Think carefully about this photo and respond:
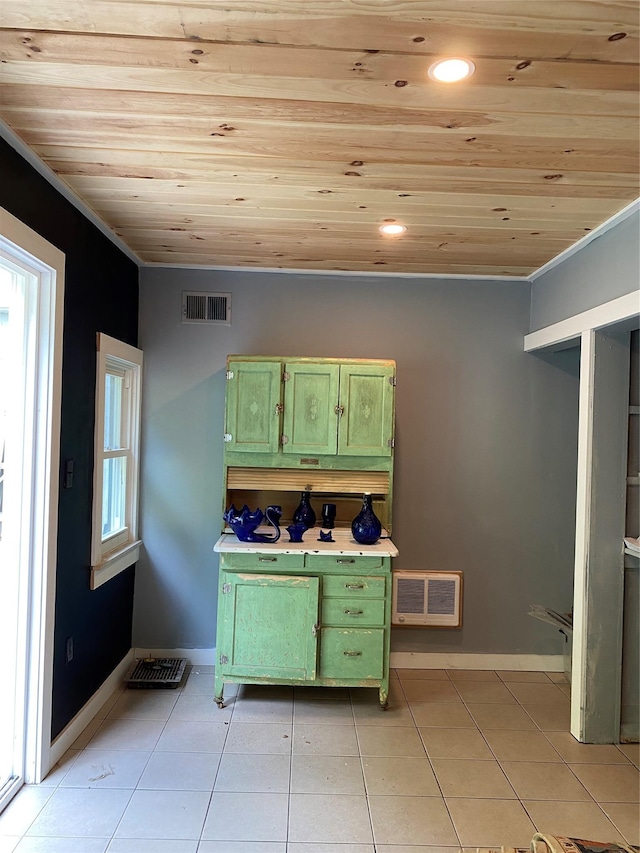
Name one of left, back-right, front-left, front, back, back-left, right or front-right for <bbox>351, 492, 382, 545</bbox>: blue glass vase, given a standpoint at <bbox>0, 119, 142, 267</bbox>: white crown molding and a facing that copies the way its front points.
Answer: front

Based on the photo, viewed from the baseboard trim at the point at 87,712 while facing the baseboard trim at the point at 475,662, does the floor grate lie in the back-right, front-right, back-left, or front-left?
front-left

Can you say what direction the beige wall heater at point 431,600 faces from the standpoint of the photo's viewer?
facing the viewer

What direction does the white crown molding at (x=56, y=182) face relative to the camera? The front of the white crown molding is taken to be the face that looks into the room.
to the viewer's right

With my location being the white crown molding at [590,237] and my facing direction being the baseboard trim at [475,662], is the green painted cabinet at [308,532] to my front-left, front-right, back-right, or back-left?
front-left

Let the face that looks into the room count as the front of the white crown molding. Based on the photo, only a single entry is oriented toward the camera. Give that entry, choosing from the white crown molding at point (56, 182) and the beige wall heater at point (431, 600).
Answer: the beige wall heater

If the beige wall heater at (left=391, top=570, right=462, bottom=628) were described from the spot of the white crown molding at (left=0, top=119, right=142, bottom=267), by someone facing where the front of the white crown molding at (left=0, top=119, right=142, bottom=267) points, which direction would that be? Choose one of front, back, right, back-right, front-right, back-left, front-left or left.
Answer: front

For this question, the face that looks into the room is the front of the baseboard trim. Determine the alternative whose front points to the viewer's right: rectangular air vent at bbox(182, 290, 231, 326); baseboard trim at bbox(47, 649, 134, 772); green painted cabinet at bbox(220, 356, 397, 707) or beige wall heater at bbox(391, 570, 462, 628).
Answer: the baseboard trim

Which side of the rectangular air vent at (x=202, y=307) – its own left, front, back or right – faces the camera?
front

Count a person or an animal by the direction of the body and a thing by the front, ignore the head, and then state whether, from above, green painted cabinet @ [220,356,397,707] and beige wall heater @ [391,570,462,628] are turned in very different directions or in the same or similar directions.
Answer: same or similar directions

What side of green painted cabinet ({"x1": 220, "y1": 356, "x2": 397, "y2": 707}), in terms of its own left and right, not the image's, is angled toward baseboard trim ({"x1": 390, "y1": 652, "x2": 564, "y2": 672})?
left

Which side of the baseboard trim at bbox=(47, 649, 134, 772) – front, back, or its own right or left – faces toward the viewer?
right

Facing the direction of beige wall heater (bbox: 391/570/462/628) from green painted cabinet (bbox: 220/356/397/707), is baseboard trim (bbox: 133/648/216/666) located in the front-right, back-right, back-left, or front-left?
back-left

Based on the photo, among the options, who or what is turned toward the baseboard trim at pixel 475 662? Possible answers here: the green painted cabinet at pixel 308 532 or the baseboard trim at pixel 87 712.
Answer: the baseboard trim at pixel 87 712
